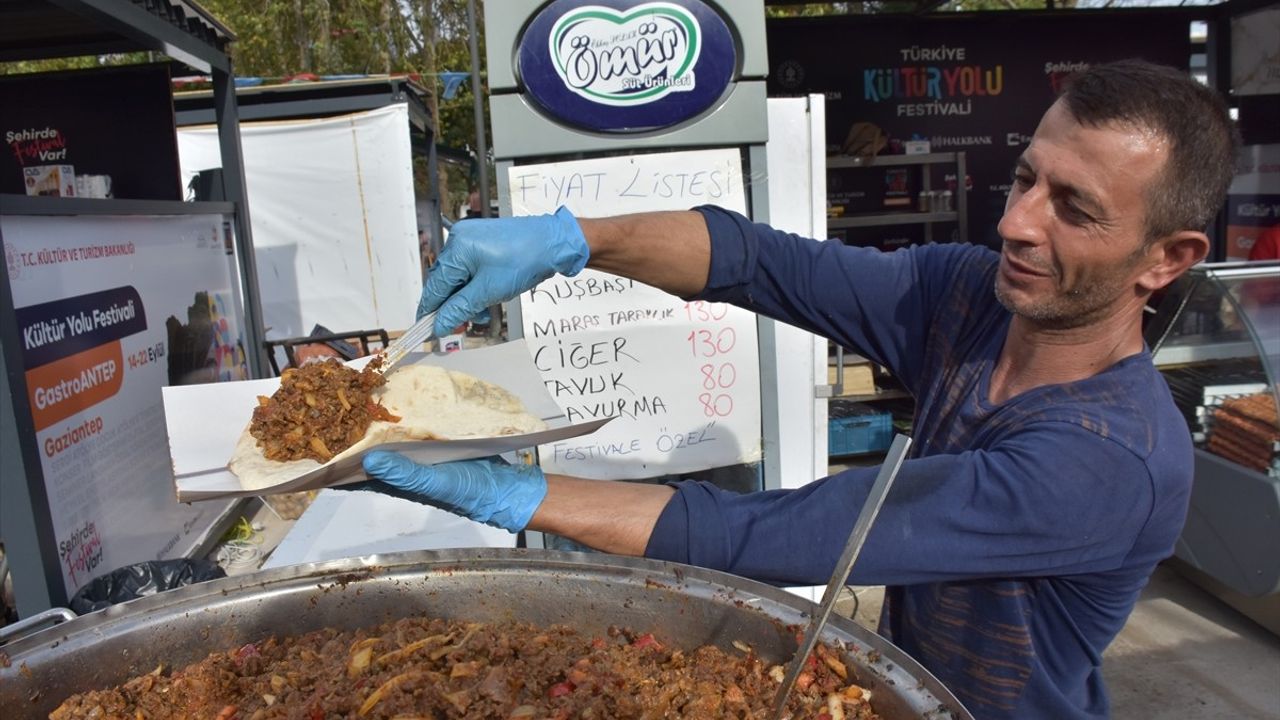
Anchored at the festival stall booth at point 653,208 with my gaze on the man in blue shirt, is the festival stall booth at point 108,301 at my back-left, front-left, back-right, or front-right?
back-right

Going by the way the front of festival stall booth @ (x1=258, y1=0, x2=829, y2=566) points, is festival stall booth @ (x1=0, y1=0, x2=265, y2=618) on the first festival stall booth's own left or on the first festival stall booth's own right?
on the first festival stall booth's own right

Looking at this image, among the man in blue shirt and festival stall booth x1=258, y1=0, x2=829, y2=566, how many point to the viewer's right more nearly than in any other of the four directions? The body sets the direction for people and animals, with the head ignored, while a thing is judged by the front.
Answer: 0

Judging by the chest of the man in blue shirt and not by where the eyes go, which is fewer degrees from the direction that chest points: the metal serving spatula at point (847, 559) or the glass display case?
the metal serving spatula

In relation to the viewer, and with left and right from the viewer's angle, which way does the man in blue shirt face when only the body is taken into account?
facing the viewer and to the left of the viewer

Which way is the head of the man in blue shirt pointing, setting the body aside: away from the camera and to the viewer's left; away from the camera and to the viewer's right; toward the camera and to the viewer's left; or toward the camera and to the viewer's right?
toward the camera and to the viewer's left

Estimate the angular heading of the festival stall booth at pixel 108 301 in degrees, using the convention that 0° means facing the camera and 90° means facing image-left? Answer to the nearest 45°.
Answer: approximately 315°

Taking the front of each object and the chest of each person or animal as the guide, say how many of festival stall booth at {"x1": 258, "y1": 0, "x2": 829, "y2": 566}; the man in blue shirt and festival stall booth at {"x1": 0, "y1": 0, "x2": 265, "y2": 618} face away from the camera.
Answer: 0

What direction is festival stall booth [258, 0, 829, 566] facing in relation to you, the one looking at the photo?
facing the viewer
